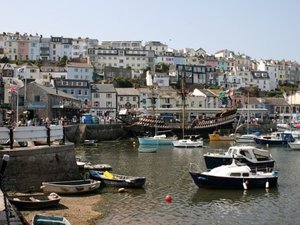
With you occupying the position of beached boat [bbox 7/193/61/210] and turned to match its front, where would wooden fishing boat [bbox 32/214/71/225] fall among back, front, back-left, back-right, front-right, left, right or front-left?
left

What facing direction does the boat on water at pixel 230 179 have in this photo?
to the viewer's left

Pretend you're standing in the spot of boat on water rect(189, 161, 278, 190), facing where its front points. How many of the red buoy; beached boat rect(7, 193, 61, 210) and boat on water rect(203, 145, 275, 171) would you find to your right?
1

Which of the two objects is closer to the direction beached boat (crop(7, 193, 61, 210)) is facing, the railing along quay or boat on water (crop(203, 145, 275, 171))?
the railing along quay

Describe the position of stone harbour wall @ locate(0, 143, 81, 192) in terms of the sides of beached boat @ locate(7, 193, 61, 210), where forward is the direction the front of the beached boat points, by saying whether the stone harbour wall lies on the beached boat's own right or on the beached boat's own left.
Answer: on the beached boat's own right

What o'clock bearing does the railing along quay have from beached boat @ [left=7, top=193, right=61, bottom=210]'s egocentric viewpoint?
The railing along quay is roughly at 3 o'clock from the beached boat.

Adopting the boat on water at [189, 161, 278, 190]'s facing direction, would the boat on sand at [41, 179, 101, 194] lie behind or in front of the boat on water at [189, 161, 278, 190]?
in front

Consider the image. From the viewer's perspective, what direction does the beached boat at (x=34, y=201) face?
to the viewer's left

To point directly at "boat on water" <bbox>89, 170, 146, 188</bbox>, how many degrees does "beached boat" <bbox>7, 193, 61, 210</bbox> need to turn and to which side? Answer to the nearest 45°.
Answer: approximately 135° to its right

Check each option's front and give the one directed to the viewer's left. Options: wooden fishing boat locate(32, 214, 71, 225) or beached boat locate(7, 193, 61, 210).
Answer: the beached boat

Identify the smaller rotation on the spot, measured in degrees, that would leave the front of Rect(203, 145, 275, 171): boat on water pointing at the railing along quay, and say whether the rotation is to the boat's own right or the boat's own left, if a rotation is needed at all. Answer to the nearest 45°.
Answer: approximately 45° to the boat's own left

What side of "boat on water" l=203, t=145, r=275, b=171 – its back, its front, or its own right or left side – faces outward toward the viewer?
left
